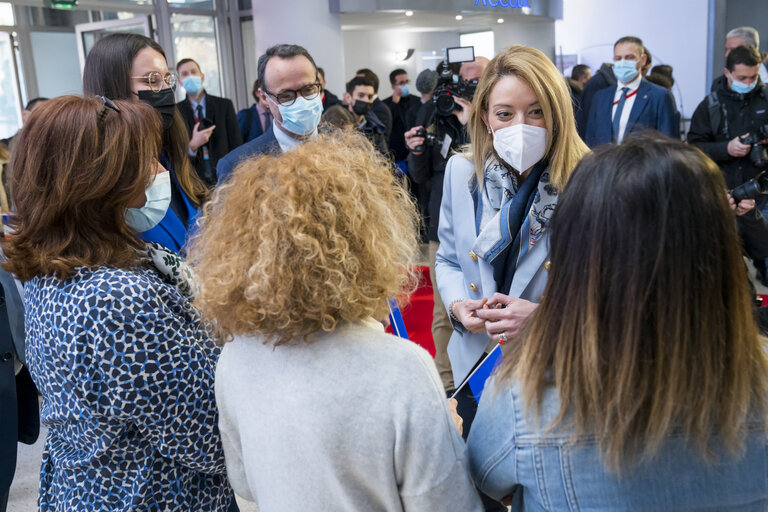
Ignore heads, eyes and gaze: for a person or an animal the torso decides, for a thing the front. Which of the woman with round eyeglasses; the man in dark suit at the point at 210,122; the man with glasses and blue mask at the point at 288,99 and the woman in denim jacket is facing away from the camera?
the woman in denim jacket

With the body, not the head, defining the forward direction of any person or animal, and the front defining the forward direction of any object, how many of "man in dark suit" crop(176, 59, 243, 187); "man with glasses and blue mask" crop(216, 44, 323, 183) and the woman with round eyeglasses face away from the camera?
0

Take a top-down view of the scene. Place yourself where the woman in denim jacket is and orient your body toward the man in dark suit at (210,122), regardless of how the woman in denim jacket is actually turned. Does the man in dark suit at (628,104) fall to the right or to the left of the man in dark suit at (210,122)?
right

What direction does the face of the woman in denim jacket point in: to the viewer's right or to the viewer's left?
to the viewer's left

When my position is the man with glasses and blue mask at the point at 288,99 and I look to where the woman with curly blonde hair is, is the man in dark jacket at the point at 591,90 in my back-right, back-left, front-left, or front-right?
back-left

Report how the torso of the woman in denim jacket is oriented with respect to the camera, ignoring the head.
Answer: away from the camera

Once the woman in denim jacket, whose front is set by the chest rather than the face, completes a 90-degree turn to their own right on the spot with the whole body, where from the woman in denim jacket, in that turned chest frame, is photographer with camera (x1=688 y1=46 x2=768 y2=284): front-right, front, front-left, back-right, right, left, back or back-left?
left

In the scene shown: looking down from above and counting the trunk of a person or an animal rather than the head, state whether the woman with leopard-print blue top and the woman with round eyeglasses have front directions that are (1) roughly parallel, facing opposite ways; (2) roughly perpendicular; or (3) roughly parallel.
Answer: roughly perpendicular

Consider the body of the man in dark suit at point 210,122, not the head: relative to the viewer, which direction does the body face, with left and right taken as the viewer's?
facing the viewer and to the left of the viewer

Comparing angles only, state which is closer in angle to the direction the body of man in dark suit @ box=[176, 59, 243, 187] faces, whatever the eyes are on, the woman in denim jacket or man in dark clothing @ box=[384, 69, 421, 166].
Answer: the woman in denim jacket

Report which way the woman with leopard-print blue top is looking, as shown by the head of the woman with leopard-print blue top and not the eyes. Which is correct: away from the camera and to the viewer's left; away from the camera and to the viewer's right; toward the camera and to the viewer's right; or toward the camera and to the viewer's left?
away from the camera and to the viewer's right

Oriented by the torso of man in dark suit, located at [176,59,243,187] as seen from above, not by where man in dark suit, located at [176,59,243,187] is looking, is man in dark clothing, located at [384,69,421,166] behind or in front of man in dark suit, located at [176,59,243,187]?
behind

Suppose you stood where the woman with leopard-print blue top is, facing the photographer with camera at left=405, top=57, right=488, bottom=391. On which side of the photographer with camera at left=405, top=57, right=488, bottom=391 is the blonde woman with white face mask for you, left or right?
right

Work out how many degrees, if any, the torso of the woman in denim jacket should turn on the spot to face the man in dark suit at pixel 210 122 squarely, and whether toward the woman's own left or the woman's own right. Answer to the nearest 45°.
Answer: approximately 45° to the woman's own left

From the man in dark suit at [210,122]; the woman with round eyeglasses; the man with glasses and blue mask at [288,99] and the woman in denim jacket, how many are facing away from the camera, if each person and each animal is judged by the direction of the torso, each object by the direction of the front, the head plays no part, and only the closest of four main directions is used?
1

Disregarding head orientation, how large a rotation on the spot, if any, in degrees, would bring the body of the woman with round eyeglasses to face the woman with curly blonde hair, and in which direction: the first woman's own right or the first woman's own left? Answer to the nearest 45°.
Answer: approximately 45° to the first woman's own right

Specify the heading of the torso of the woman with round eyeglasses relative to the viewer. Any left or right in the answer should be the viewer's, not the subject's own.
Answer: facing the viewer and to the right of the viewer
